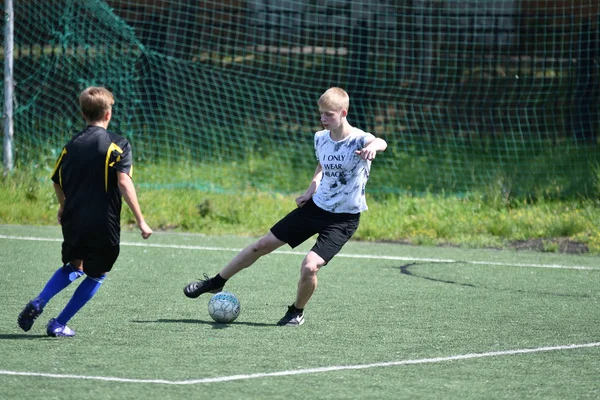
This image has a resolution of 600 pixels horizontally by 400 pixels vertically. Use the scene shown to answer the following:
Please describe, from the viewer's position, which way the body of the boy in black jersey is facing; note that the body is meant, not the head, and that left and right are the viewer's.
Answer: facing away from the viewer and to the right of the viewer

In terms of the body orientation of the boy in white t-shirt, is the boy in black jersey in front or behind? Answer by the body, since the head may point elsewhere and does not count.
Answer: in front

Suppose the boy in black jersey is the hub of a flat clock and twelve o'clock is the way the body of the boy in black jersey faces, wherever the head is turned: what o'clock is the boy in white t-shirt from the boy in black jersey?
The boy in white t-shirt is roughly at 1 o'clock from the boy in black jersey.

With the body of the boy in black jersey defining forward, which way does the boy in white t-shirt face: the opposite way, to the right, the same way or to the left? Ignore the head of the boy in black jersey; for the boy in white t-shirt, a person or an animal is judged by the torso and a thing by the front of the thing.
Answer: the opposite way

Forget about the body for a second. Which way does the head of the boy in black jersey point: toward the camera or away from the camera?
away from the camera

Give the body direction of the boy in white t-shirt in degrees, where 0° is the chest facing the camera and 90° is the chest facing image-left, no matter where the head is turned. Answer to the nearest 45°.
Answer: approximately 45°
